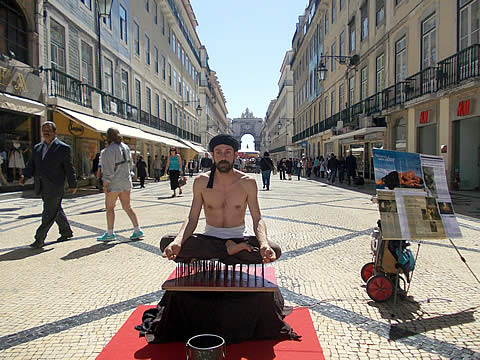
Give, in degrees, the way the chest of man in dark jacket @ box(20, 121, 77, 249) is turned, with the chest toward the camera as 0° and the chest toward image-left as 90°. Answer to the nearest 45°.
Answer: approximately 45°

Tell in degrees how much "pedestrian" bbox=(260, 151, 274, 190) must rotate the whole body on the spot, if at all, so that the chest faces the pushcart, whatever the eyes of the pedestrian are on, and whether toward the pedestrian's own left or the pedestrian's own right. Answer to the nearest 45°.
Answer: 0° — they already face it

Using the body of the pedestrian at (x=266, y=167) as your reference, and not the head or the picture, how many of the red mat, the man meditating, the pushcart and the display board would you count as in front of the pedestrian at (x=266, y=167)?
4

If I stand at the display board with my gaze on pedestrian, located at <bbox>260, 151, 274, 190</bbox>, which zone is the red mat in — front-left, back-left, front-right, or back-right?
back-left

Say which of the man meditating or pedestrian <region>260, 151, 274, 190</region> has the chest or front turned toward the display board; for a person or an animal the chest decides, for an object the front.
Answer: the pedestrian

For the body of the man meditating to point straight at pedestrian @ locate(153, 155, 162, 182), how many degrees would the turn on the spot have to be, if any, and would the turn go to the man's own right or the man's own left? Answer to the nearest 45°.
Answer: approximately 180°

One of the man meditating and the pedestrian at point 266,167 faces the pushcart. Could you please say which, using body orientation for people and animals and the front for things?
the pedestrian

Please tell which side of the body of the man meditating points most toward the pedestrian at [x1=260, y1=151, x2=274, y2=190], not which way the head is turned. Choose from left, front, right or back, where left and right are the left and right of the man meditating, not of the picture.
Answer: back

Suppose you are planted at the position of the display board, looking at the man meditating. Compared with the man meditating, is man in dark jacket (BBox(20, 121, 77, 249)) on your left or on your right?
right

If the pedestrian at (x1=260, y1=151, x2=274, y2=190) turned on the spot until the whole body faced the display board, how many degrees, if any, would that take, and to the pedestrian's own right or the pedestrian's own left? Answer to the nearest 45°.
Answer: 0° — they already face it

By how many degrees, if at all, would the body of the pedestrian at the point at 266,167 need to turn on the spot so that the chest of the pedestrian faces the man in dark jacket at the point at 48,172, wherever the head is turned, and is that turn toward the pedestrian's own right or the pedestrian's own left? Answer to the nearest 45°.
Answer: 0° — they already face them

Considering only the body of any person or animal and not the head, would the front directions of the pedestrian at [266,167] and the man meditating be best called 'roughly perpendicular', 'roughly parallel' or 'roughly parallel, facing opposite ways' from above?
roughly parallel

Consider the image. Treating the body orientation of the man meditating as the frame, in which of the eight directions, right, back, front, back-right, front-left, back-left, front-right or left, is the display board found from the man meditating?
left
